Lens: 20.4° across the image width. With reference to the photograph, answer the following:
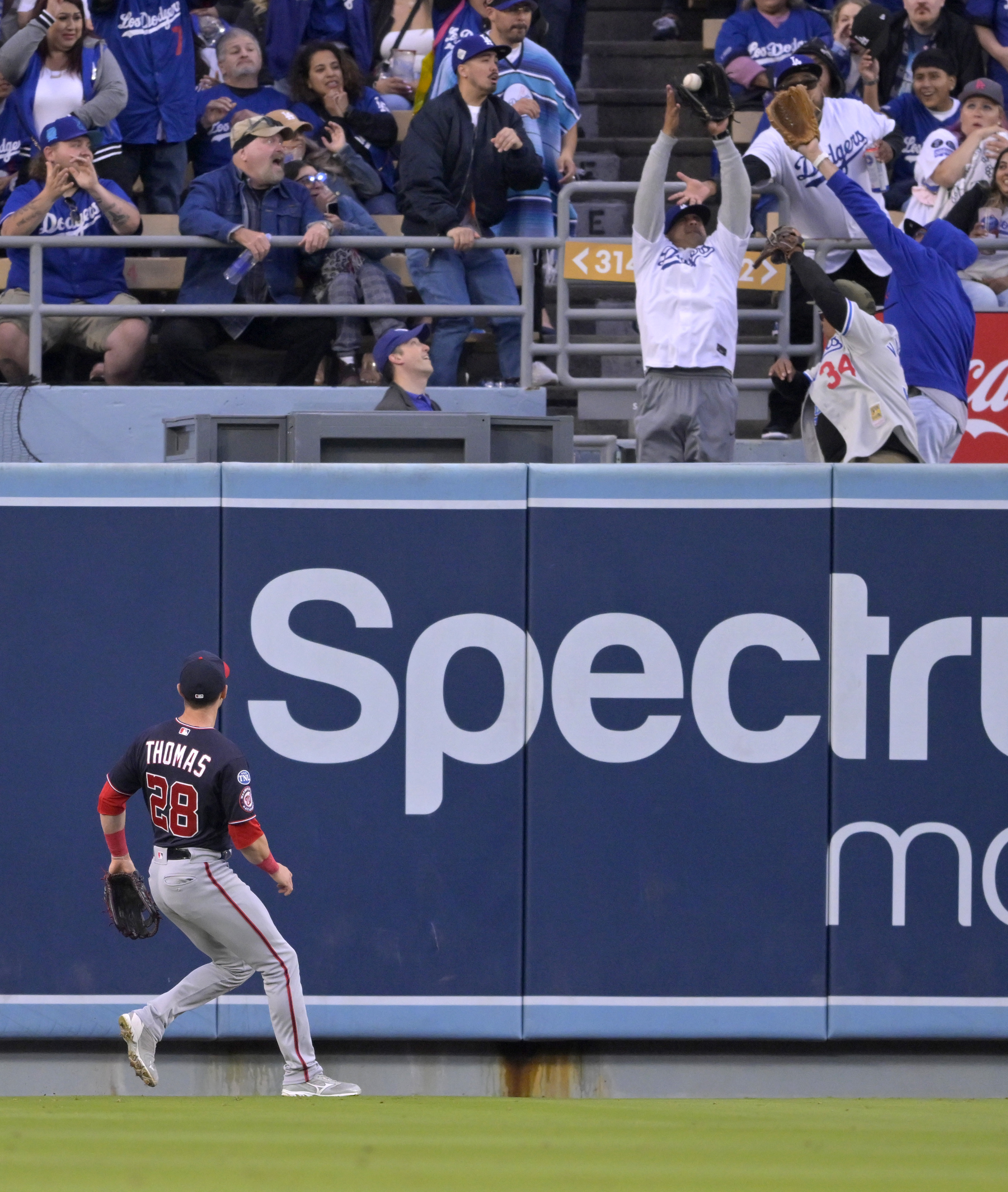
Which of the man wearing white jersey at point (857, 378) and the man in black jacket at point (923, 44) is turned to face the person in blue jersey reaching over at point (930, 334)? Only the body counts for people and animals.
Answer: the man in black jacket

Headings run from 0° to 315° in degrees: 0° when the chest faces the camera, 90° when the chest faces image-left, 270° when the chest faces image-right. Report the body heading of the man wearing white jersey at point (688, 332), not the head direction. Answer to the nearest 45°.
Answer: approximately 0°

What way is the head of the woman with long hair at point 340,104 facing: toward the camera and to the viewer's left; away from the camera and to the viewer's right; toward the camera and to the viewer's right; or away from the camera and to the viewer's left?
toward the camera and to the viewer's right

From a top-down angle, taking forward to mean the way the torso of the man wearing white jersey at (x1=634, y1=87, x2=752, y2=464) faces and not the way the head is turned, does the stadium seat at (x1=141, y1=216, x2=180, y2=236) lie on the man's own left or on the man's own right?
on the man's own right

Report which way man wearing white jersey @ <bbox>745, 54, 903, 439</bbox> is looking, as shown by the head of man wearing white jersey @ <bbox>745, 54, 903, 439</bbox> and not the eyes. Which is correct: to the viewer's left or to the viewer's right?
to the viewer's left

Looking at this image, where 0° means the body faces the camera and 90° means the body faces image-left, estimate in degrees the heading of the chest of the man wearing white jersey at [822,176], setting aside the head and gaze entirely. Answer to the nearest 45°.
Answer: approximately 0°

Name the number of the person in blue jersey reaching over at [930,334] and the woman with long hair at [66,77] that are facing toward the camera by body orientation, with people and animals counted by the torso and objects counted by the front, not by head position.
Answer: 1
